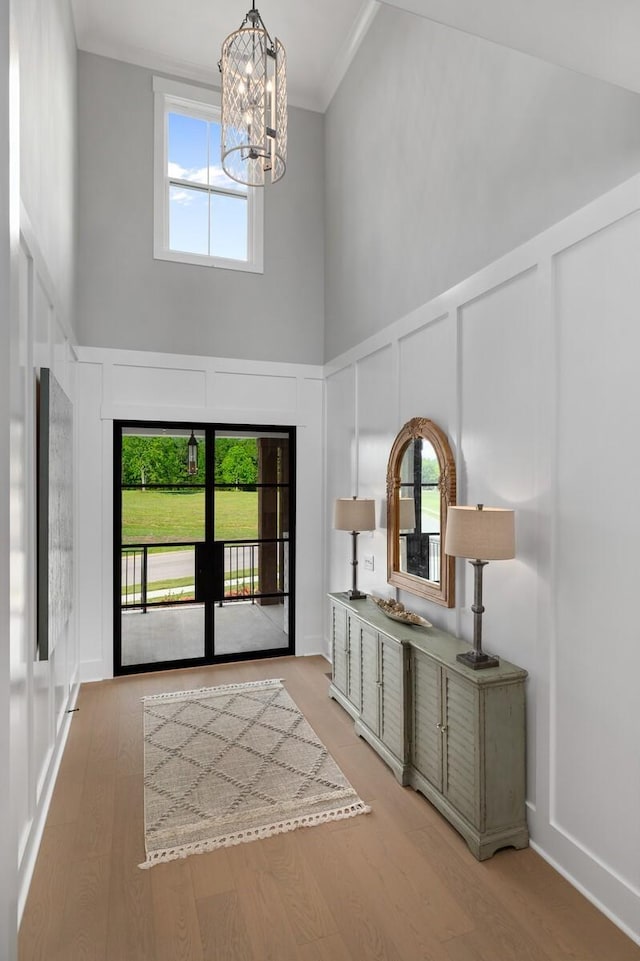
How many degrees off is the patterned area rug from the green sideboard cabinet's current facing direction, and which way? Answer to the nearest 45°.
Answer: approximately 45° to its right

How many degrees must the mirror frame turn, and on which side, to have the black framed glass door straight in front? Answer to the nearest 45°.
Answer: approximately 90° to its right

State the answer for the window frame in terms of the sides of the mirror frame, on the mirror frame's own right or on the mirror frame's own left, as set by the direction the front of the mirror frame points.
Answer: on the mirror frame's own right

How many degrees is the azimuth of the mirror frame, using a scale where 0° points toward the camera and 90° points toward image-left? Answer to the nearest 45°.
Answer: approximately 45°

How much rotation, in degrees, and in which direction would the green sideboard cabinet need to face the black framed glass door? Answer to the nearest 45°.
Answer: approximately 90° to its right

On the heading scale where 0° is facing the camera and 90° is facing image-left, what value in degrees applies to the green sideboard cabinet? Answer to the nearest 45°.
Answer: approximately 45°
